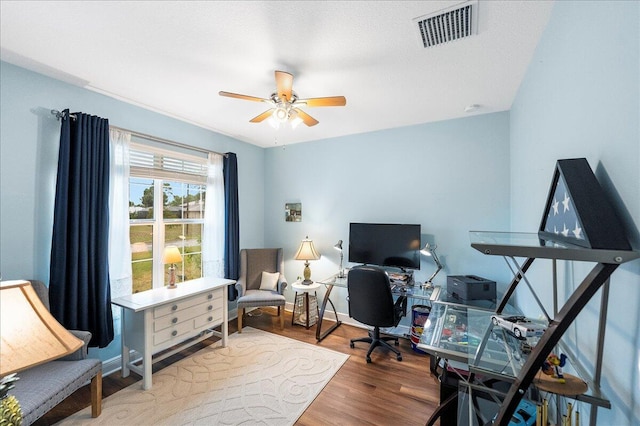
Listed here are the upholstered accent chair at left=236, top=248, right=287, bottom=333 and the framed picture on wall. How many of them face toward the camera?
2

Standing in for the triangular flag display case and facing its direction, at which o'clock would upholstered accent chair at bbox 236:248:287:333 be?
The upholstered accent chair is roughly at 2 o'clock from the triangular flag display case.

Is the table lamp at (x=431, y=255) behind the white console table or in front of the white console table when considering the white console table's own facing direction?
in front

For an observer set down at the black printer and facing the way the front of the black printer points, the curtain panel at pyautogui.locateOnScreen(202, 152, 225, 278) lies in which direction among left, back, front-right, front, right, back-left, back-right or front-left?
front-right

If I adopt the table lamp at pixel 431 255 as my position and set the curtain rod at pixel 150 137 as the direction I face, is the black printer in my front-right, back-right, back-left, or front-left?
back-left

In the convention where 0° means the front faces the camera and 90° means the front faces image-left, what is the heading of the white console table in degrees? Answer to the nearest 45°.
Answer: approximately 315°

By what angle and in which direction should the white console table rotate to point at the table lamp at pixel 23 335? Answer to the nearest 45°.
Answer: approximately 45° to its right
